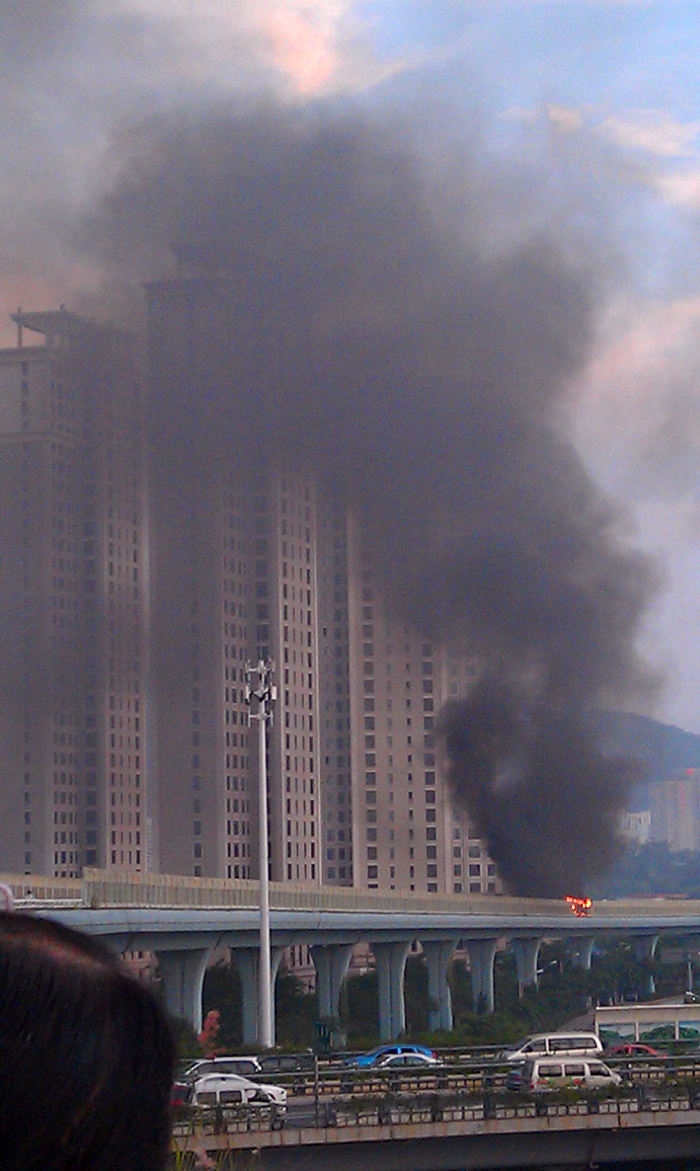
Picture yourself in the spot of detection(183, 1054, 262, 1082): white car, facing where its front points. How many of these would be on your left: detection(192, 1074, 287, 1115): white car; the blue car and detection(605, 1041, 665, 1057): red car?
1

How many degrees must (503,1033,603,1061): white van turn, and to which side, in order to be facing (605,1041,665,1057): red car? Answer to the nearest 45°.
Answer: approximately 135° to its right

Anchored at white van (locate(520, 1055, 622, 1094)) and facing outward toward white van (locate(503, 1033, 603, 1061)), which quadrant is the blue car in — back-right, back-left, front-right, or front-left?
front-left

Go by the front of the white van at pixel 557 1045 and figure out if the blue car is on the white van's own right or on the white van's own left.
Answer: on the white van's own right

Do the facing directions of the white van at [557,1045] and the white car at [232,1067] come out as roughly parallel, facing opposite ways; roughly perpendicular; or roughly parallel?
roughly parallel

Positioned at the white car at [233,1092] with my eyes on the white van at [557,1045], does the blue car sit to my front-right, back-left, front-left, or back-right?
front-left

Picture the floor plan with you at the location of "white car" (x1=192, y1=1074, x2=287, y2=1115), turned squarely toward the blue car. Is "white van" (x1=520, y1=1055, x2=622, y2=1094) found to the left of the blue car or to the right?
right

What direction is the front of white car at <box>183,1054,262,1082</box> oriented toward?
to the viewer's left

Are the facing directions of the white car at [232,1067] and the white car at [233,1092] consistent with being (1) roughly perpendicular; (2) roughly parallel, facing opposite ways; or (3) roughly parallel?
roughly parallel, facing opposite ways

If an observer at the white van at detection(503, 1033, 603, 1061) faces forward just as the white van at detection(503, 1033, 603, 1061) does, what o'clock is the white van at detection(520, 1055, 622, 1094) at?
the white van at detection(520, 1055, 622, 1094) is roughly at 9 o'clock from the white van at detection(503, 1033, 603, 1061).

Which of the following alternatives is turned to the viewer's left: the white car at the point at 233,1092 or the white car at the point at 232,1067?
the white car at the point at 232,1067

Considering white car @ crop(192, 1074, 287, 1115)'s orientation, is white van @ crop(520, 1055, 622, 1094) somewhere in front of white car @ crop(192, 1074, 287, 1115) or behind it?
in front

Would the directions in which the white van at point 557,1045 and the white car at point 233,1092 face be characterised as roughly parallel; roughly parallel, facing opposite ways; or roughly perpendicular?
roughly parallel, facing opposite ways
